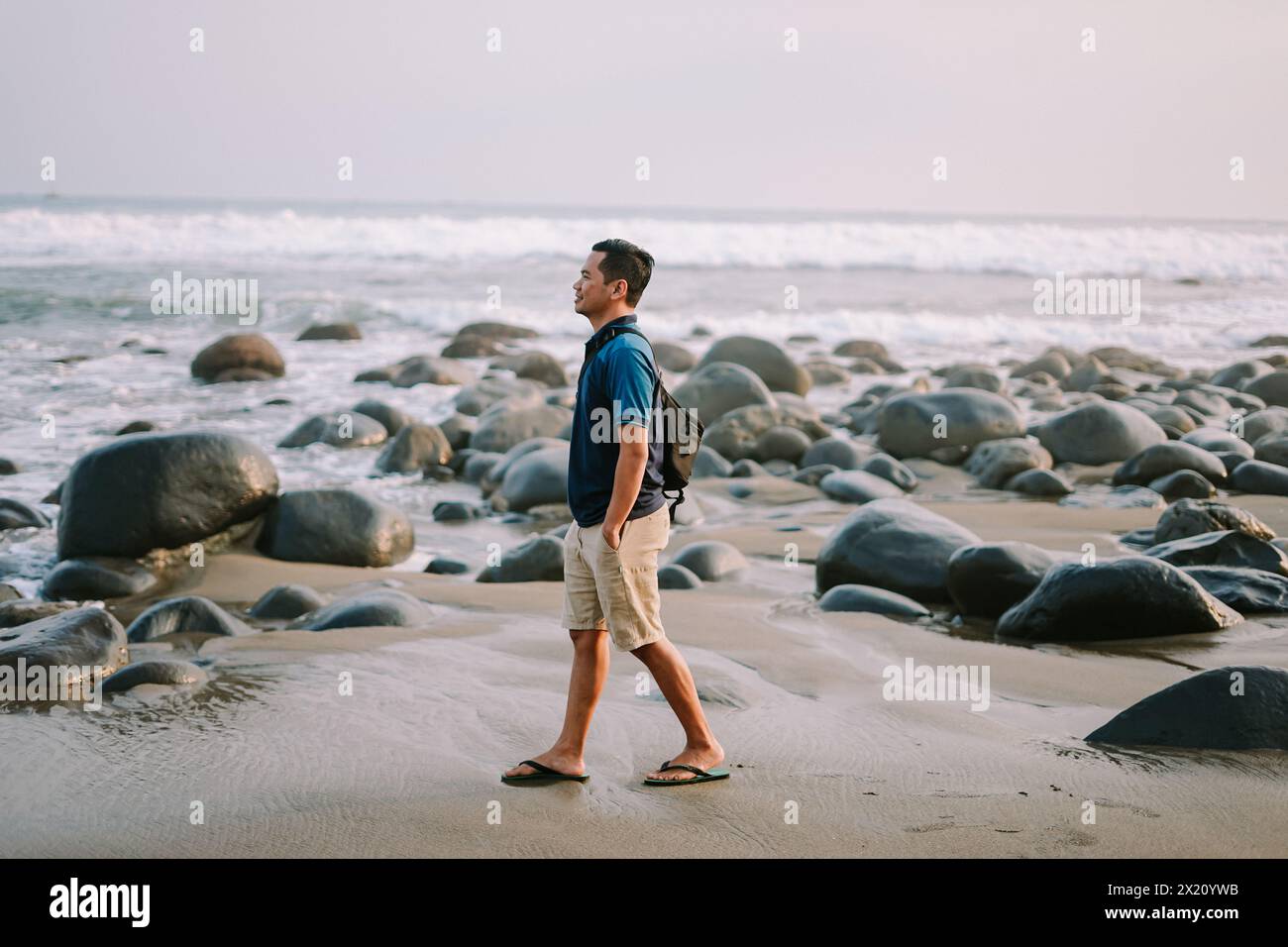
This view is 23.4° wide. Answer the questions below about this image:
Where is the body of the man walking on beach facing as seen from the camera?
to the viewer's left

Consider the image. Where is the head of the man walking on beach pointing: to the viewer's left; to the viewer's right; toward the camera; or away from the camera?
to the viewer's left

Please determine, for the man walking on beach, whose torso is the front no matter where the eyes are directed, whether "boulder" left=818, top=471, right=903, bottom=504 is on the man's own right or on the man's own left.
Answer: on the man's own right

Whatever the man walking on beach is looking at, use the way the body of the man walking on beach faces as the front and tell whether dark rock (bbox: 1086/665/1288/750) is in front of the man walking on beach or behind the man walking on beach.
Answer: behind

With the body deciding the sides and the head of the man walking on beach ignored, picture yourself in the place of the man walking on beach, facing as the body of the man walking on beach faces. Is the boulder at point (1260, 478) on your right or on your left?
on your right

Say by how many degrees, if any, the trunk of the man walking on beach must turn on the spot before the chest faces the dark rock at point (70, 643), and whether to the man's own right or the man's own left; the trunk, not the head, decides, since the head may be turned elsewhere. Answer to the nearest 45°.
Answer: approximately 45° to the man's own right

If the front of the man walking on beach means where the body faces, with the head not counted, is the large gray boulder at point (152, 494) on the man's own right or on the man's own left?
on the man's own right

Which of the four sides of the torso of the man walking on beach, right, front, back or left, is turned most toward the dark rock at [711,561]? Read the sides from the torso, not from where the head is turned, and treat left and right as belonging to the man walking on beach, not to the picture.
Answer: right

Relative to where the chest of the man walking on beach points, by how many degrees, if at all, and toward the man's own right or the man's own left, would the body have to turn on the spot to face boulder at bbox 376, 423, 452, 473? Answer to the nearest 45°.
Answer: approximately 90° to the man's own right

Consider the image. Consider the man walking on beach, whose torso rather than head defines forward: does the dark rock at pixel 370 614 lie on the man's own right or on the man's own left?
on the man's own right
